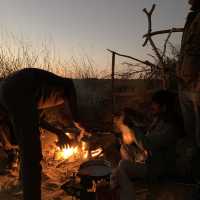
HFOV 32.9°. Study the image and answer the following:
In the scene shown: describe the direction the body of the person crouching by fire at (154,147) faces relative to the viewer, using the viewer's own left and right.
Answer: facing to the left of the viewer

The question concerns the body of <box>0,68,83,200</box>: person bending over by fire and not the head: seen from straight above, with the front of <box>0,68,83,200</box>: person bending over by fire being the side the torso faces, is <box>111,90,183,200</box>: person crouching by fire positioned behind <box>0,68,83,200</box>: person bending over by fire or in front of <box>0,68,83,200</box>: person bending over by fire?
in front

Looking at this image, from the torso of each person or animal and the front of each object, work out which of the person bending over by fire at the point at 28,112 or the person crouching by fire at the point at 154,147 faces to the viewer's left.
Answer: the person crouching by fire at the point at 154,147

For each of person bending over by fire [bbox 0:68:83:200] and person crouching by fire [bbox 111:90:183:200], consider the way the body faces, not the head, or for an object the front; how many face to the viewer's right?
1

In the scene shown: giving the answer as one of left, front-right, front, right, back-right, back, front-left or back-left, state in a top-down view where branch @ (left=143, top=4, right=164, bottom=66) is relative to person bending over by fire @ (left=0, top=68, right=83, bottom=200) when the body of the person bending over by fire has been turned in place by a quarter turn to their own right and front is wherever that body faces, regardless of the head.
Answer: back-left

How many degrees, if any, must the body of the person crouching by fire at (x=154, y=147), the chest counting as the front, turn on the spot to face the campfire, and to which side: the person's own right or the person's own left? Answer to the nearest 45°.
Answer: approximately 45° to the person's own right

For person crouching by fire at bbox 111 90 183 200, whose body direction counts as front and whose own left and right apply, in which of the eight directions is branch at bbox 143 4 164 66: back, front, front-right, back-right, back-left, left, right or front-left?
right

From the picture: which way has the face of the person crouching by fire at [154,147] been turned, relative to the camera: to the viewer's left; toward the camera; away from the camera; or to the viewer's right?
to the viewer's left

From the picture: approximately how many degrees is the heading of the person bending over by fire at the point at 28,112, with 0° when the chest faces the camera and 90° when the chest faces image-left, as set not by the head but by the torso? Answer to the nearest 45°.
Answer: approximately 270°

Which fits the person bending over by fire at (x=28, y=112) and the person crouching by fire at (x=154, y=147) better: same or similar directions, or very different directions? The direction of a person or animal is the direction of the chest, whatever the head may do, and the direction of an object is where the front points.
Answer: very different directions
